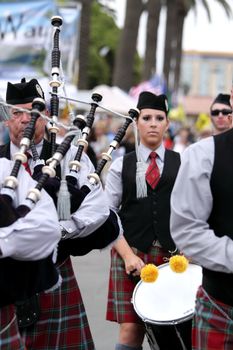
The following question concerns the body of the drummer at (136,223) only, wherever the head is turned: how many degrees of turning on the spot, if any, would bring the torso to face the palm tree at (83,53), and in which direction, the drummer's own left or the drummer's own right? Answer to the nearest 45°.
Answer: approximately 180°

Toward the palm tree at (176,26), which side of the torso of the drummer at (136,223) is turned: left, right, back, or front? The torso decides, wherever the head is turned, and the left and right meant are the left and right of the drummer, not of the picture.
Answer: back

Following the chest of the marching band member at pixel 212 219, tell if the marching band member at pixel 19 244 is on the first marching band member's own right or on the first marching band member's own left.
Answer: on the first marching band member's own right

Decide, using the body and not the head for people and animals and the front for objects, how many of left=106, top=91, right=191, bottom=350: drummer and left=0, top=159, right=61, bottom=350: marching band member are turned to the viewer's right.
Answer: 0

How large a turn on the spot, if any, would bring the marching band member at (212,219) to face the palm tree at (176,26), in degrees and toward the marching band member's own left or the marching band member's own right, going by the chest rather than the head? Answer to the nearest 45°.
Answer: approximately 135° to the marching band member's own left

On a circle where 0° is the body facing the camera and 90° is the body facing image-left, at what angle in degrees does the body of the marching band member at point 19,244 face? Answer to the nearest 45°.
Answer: approximately 45°

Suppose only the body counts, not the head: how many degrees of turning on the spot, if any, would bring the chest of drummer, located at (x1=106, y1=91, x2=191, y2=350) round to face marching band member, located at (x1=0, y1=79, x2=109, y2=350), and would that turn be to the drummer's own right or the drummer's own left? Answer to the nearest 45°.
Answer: approximately 45° to the drummer's own right

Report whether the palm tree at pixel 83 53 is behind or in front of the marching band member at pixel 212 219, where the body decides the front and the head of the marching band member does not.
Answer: behind
